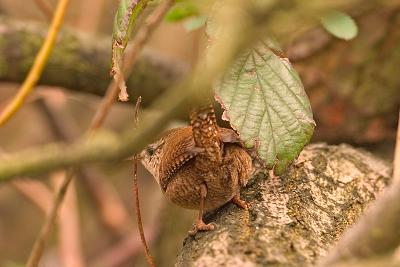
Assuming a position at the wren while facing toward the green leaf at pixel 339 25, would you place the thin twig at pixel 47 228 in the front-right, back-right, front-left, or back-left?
back-left

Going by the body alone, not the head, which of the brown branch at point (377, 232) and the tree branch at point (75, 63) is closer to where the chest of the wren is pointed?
the tree branch

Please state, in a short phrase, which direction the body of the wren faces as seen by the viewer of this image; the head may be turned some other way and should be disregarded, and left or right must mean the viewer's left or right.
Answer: facing away from the viewer and to the left of the viewer

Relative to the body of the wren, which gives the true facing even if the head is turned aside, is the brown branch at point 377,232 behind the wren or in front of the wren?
behind

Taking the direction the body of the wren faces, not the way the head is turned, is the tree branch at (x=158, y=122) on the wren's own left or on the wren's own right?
on the wren's own left
